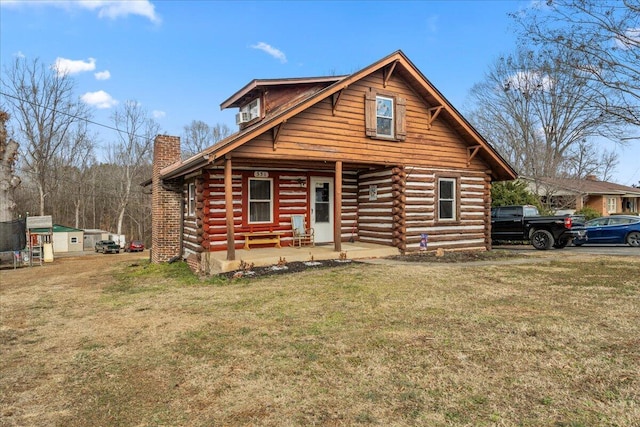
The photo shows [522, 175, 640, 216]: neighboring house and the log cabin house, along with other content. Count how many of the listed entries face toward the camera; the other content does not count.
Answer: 2

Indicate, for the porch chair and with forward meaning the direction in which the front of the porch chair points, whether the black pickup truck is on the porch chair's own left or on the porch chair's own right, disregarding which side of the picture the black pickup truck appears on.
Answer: on the porch chair's own left

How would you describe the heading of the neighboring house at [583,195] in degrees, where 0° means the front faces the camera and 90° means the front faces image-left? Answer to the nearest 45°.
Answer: approximately 0°

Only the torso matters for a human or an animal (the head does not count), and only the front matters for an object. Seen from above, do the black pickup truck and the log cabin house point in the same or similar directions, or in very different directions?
very different directions

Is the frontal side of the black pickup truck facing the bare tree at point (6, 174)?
no

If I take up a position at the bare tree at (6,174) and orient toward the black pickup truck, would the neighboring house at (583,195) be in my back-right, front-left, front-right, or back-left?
front-left

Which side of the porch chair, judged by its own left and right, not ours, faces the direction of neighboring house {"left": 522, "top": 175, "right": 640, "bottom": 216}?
left

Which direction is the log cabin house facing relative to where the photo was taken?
toward the camera

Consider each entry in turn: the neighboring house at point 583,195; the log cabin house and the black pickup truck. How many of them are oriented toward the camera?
2

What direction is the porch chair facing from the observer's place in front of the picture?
facing the viewer and to the right of the viewer

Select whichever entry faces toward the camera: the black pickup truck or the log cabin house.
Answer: the log cabin house

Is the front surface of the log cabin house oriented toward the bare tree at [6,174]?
no

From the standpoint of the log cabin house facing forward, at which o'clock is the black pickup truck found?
The black pickup truck is roughly at 8 o'clock from the log cabin house.

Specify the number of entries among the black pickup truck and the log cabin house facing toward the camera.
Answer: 1

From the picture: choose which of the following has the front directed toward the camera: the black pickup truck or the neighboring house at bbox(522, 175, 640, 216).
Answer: the neighboring house
